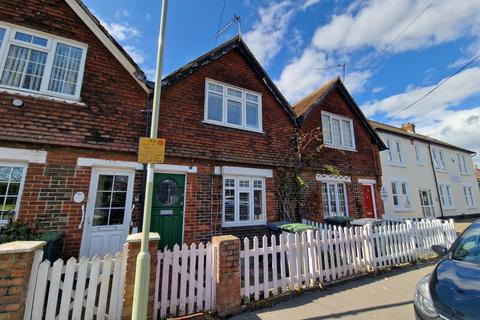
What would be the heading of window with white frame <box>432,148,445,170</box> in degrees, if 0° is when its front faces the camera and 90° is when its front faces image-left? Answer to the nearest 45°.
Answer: approximately 315°

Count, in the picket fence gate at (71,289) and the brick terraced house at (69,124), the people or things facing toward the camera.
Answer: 2

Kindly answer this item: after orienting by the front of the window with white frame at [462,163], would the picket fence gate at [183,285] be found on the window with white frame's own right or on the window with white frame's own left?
on the window with white frame's own right

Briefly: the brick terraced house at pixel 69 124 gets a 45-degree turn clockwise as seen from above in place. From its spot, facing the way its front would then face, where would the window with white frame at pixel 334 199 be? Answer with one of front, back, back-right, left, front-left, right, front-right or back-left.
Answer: back-left

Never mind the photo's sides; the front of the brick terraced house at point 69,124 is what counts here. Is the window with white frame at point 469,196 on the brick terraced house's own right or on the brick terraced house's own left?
on the brick terraced house's own left

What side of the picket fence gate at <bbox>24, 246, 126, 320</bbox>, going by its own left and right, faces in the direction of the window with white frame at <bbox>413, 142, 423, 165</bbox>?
left

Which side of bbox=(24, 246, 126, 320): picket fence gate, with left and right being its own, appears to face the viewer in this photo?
front

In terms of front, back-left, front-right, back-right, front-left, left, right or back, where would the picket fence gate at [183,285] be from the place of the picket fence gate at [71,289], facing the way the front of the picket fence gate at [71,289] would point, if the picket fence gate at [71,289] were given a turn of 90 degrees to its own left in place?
front

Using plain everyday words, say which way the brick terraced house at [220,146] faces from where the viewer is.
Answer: facing the viewer and to the right of the viewer

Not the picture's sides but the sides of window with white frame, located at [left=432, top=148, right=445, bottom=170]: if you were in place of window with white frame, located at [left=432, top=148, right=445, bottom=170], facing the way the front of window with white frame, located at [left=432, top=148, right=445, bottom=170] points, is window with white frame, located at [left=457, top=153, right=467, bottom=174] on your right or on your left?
on your left

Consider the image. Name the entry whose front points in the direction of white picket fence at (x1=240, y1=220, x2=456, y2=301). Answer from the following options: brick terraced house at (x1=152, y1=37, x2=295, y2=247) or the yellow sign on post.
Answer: the brick terraced house

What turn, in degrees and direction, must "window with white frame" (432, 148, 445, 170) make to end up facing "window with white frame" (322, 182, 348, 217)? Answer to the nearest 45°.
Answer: approximately 45° to its right

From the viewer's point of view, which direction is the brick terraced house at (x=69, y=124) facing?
toward the camera
